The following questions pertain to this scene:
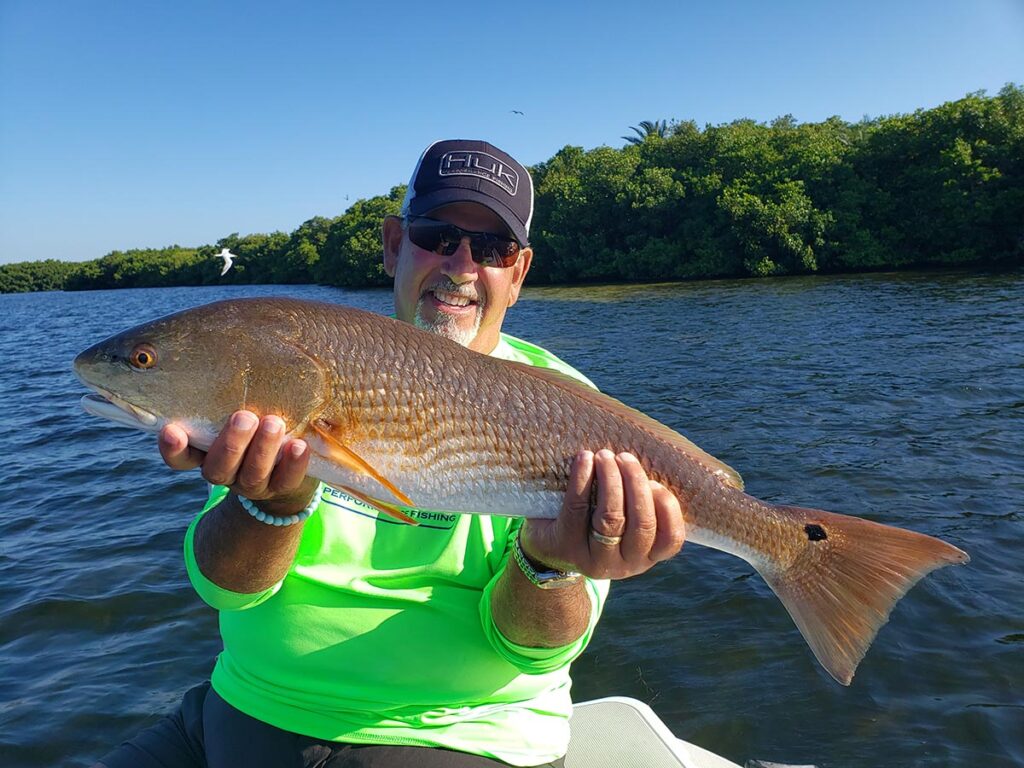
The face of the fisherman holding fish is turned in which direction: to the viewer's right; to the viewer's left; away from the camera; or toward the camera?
toward the camera

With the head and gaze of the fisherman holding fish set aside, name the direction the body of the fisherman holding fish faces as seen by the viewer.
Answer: toward the camera

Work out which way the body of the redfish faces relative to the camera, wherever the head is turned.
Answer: to the viewer's left
